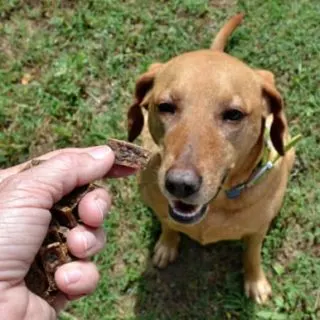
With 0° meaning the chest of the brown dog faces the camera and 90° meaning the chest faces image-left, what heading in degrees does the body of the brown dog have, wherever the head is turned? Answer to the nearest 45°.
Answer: approximately 0°
